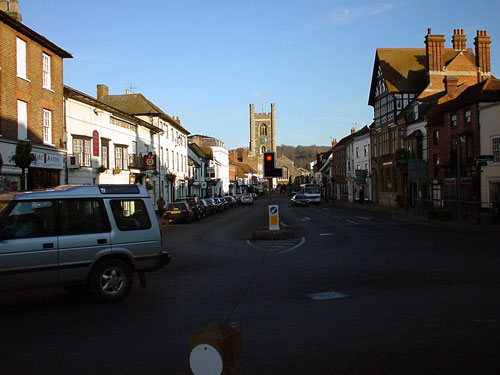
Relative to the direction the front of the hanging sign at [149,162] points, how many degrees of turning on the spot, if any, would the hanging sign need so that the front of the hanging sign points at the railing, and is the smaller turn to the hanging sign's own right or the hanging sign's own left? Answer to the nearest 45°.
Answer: approximately 45° to the hanging sign's own left

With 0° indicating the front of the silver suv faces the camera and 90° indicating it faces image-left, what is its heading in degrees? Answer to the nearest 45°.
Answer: approximately 90°

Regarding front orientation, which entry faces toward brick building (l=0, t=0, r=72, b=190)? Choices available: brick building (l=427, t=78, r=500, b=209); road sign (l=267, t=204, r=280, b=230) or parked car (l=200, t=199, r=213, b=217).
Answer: brick building (l=427, t=78, r=500, b=209)

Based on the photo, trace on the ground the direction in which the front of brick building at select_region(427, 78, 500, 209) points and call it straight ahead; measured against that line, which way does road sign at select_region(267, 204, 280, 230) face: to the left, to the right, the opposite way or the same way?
to the left

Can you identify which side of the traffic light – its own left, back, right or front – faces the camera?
front

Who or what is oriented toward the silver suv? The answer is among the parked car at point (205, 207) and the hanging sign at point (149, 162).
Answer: the hanging sign

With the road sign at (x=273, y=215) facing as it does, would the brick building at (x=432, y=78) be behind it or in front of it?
behind

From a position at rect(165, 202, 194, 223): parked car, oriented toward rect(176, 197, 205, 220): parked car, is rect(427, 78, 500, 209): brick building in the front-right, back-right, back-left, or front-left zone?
front-right

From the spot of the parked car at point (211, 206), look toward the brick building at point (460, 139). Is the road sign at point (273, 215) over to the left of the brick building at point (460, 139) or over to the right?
right

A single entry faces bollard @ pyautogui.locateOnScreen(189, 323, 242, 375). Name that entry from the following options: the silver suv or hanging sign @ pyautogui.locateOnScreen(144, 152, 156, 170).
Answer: the hanging sign

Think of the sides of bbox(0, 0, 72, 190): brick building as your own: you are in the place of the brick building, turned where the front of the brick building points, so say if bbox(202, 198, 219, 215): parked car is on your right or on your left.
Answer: on your left

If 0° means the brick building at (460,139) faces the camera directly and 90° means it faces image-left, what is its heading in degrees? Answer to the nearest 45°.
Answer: approximately 45°

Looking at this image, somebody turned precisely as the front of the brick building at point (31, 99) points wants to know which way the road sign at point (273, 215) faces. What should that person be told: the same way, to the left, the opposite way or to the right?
to the right

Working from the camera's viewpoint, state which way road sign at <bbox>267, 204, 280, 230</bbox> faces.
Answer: facing the viewer

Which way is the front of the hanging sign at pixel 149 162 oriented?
toward the camera

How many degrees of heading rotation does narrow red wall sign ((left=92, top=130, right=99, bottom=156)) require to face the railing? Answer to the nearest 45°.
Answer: approximately 45° to its left
